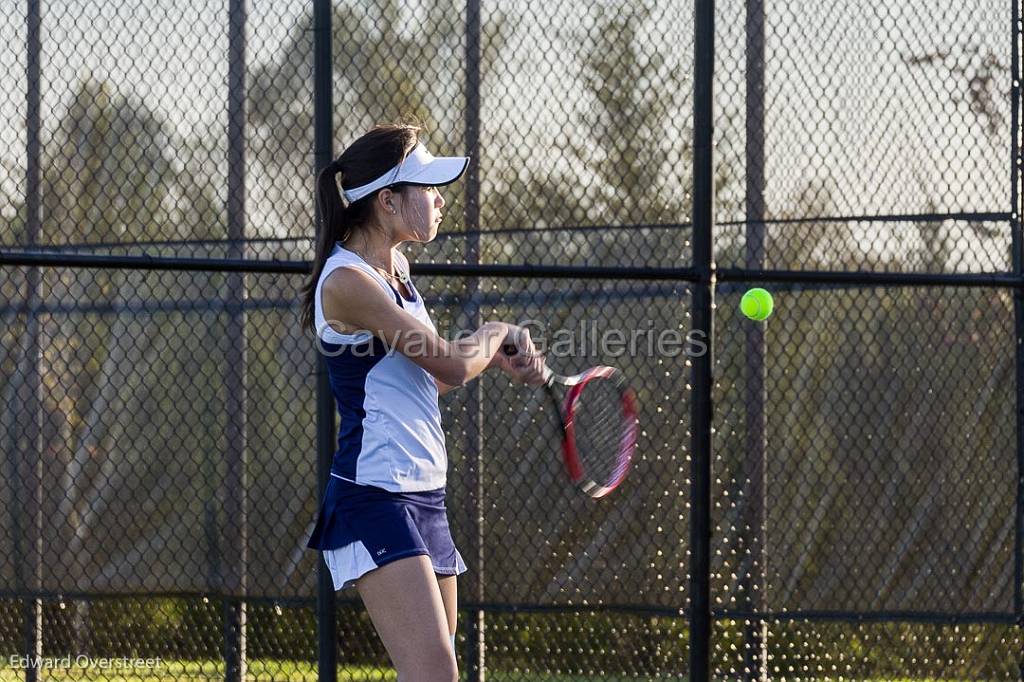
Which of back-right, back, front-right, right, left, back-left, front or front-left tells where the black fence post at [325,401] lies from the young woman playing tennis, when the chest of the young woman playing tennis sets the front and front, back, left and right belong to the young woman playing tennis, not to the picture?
left

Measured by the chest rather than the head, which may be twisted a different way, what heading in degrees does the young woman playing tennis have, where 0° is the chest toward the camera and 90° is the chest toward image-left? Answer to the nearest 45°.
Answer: approximately 270°

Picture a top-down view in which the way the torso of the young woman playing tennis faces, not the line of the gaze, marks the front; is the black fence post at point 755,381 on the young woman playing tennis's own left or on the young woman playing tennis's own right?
on the young woman playing tennis's own left

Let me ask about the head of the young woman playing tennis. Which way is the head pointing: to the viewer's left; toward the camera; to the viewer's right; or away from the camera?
to the viewer's right

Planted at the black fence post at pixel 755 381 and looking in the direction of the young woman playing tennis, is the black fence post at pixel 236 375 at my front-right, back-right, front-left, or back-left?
front-right
